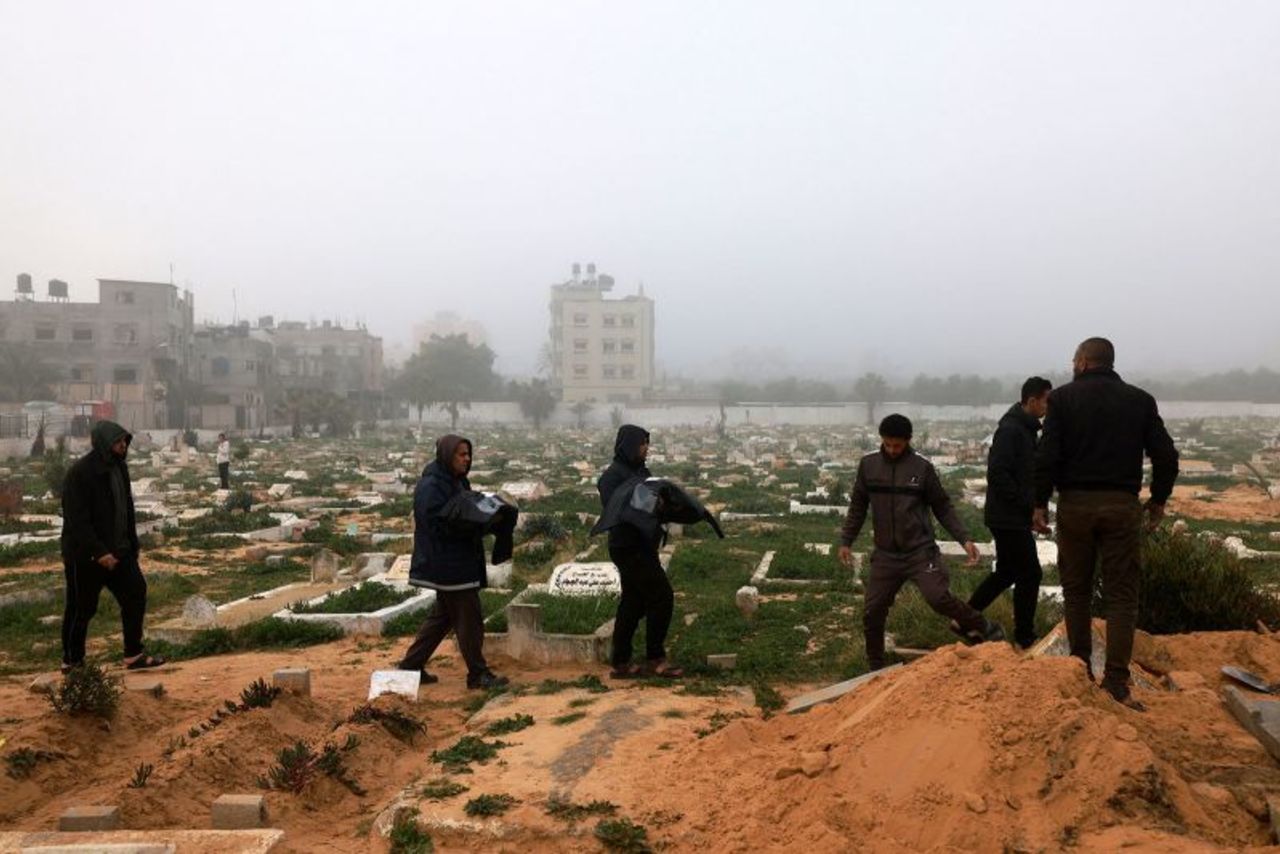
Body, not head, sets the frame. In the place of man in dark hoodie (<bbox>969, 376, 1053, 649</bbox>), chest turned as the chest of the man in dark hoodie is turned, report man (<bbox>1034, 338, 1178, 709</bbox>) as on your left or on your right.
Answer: on your right

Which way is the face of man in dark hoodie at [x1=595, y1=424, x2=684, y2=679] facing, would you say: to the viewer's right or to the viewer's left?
to the viewer's right

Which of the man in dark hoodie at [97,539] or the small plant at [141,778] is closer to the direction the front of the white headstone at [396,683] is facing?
the small plant

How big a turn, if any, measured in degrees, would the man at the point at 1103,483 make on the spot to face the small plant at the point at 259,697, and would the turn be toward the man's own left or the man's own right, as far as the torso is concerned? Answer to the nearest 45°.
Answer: approximately 90° to the man's own left

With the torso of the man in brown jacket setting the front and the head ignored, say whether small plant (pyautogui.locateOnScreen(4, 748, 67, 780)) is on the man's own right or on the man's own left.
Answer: on the man's own right

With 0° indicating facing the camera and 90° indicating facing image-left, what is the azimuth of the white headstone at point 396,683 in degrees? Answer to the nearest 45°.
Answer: approximately 0°

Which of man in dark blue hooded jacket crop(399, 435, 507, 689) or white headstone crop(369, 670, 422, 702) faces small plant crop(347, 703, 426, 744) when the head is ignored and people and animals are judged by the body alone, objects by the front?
the white headstone

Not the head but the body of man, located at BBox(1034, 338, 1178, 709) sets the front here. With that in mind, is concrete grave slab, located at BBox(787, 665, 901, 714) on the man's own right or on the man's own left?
on the man's own left

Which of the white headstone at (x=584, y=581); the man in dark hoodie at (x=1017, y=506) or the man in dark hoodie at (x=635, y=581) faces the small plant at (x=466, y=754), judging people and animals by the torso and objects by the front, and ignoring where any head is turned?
the white headstone
